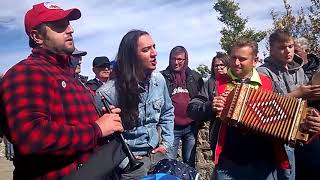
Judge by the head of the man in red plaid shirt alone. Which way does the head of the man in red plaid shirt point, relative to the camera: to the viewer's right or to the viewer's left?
to the viewer's right

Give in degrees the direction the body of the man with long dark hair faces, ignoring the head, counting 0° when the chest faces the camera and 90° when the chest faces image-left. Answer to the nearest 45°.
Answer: approximately 315°

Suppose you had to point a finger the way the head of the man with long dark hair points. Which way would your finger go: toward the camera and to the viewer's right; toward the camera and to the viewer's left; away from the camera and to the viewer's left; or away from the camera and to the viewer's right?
toward the camera and to the viewer's right

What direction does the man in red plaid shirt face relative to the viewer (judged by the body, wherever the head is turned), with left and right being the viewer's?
facing to the right of the viewer

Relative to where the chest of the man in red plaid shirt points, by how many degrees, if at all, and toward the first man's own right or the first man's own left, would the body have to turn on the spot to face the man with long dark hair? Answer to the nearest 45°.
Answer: approximately 45° to the first man's own left

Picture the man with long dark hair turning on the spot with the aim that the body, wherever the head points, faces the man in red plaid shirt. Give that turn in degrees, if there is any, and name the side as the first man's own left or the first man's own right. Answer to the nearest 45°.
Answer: approximately 90° to the first man's own right
